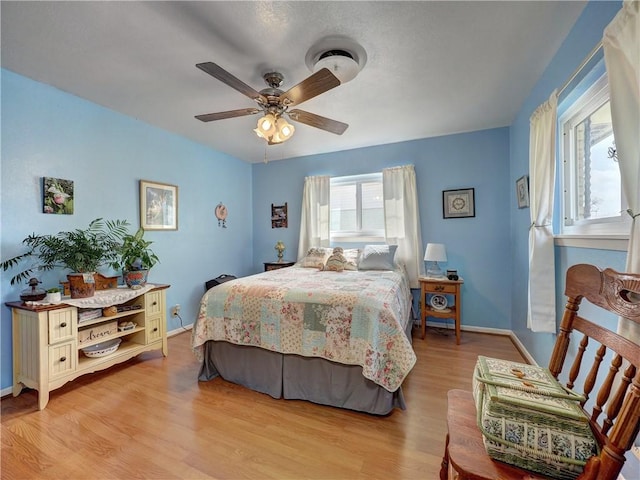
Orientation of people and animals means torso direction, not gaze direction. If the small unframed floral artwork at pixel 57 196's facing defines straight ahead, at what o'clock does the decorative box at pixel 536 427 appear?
The decorative box is roughly at 1 o'clock from the small unframed floral artwork.

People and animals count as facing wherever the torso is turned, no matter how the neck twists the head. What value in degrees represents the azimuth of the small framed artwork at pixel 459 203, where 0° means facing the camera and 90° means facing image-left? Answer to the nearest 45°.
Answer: approximately 0°

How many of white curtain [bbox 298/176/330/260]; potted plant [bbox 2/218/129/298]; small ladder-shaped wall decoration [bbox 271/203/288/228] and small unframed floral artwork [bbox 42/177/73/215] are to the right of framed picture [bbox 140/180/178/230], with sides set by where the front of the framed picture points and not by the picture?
2

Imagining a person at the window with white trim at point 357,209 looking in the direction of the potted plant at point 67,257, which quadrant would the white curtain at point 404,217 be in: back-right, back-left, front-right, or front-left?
back-left

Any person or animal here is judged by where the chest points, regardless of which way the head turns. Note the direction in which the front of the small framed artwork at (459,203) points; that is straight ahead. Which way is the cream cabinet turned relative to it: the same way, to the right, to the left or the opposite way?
to the left

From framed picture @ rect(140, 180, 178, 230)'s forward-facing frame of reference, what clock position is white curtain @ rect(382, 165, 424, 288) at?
The white curtain is roughly at 11 o'clock from the framed picture.

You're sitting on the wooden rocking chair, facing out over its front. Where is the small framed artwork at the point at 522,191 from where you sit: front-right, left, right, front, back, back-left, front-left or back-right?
back-right

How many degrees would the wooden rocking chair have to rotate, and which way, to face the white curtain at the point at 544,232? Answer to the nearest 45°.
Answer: approximately 135° to its right

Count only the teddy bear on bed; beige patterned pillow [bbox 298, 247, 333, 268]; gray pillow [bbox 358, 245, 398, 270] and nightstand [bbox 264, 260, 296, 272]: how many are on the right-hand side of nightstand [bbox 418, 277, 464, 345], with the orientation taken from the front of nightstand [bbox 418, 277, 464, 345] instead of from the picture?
4

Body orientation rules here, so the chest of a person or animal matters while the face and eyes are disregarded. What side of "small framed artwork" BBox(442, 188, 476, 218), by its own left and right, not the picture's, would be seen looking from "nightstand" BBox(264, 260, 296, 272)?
right

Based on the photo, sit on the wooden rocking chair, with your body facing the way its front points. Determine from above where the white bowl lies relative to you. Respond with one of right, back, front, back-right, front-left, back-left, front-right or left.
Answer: front-right

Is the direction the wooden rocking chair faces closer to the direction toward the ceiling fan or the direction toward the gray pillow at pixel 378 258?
the ceiling fan

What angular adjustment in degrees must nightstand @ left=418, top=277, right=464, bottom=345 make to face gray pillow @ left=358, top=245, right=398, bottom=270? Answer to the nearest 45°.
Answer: approximately 90° to its right

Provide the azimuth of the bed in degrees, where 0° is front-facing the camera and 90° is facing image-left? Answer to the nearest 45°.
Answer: approximately 0°

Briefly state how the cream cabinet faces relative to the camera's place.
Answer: facing the viewer and to the right of the viewer
